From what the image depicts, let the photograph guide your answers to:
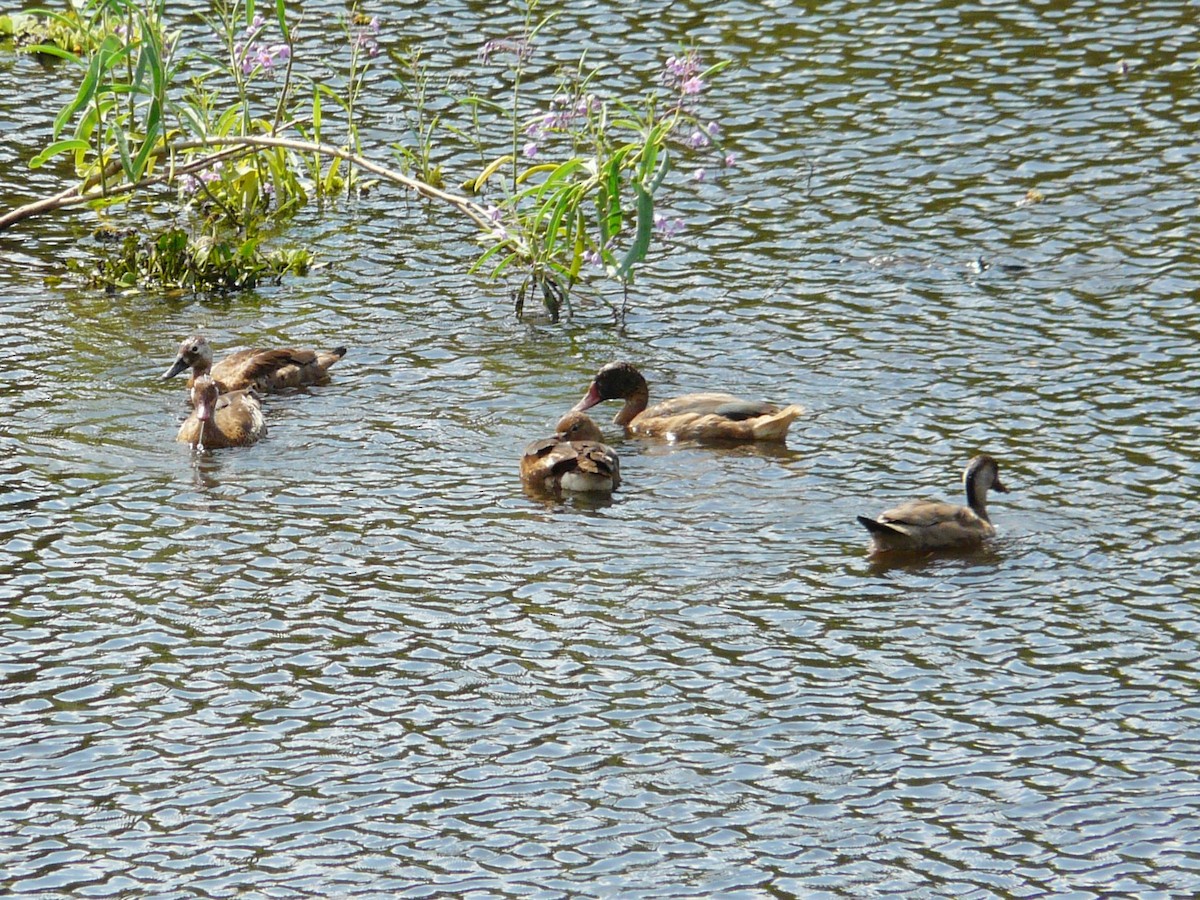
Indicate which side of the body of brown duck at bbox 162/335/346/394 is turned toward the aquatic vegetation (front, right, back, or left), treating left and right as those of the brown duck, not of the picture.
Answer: right

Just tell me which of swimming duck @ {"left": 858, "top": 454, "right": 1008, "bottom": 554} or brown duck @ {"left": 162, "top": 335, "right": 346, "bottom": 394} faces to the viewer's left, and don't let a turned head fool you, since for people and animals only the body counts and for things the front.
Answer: the brown duck

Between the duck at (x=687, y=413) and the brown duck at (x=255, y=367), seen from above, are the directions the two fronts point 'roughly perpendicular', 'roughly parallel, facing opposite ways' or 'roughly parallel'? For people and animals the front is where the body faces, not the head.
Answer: roughly parallel

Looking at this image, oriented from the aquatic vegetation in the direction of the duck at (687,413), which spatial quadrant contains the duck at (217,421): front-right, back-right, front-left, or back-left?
front-right

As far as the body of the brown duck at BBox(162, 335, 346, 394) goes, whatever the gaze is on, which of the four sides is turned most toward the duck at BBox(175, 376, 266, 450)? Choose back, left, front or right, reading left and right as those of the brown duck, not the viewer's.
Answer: left

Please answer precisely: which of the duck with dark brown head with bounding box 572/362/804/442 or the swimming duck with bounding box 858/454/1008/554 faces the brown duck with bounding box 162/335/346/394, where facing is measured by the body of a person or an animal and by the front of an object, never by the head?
the duck with dark brown head

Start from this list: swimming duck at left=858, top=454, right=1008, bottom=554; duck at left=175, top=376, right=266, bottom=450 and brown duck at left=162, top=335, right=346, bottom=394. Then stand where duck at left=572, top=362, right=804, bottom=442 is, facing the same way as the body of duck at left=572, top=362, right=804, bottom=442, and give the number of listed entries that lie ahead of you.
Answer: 2

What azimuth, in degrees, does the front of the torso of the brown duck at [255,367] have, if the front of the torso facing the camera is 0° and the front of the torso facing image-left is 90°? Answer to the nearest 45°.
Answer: approximately 90°

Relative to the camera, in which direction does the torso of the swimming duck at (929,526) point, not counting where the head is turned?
to the viewer's right

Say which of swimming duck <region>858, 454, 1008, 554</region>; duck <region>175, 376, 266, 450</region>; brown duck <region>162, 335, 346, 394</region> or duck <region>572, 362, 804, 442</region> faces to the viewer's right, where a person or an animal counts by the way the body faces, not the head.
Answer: the swimming duck

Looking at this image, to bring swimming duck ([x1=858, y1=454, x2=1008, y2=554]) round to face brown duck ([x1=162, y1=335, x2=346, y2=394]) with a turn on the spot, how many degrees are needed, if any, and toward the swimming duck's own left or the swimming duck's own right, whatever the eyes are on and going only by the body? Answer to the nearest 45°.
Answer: approximately 135° to the swimming duck's own left

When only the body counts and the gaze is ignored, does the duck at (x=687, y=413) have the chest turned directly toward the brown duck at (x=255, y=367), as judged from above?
yes

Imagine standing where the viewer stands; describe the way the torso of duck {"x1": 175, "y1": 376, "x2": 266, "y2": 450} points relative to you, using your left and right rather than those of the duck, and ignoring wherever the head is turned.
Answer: facing the viewer and to the left of the viewer

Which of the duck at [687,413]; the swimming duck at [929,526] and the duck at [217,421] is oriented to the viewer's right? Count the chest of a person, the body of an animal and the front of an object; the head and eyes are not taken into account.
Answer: the swimming duck

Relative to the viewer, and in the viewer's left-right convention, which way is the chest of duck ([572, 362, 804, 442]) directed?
facing to the left of the viewer

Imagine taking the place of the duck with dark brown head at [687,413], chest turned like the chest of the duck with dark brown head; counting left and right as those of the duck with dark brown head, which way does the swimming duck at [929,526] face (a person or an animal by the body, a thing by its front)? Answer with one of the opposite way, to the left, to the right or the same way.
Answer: the opposite way

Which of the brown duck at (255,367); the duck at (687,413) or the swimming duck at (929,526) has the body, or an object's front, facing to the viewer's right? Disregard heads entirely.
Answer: the swimming duck
